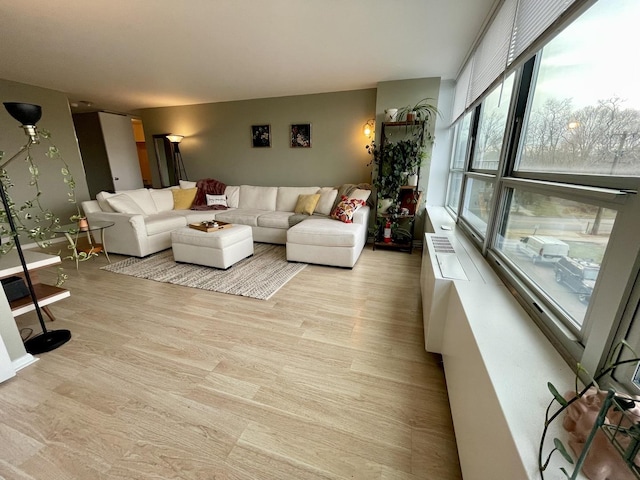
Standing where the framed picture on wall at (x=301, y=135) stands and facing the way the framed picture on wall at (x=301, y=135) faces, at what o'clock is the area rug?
The area rug is roughly at 1 o'clock from the framed picture on wall.

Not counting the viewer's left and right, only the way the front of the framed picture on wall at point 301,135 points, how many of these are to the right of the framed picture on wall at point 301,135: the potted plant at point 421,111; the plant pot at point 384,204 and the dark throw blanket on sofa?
1

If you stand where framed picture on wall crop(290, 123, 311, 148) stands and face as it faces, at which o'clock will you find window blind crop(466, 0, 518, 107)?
The window blind is roughly at 11 o'clock from the framed picture on wall.

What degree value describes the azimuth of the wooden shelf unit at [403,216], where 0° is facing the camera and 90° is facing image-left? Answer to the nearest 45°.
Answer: approximately 0°

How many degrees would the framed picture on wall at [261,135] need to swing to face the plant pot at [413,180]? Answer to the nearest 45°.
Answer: approximately 45° to its left

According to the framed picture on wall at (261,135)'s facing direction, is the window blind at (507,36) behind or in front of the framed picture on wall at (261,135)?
in front

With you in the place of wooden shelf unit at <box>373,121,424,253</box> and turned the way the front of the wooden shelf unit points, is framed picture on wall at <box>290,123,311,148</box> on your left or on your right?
on your right

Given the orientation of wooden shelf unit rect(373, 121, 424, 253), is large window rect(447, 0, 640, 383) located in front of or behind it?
in front

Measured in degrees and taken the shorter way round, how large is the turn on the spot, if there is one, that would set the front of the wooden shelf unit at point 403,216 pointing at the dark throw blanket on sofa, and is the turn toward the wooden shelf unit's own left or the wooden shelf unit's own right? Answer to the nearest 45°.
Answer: approximately 90° to the wooden shelf unit's own right

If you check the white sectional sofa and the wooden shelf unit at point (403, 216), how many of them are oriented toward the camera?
2

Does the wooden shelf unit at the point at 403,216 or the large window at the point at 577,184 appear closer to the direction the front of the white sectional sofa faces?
the large window
